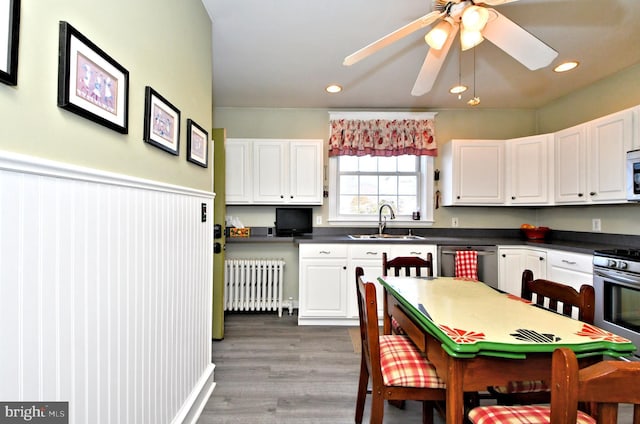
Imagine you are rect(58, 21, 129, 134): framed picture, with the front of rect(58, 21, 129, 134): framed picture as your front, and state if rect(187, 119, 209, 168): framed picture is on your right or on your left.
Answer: on your left

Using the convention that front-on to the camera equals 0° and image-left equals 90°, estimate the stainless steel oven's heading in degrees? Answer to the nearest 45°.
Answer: approximately 45°

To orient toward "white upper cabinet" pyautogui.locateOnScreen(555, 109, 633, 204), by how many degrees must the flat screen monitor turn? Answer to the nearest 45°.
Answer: approximately 45° to its left

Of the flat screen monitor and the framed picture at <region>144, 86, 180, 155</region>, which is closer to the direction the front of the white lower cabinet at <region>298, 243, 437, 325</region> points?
the framed picture

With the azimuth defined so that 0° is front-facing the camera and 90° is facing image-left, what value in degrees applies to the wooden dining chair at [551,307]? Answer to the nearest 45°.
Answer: approximately 45°

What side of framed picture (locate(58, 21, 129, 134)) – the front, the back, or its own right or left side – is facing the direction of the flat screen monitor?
left

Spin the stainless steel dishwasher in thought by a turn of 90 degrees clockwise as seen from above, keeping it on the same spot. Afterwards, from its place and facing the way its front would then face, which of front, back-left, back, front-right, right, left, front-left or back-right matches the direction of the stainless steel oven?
back-left

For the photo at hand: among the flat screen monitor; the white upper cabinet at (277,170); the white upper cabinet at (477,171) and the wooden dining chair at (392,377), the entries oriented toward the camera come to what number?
3

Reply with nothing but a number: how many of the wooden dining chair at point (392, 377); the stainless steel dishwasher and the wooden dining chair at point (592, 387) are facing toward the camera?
1

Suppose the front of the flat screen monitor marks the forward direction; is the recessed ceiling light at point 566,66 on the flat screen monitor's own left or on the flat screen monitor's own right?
on the flat screen monitor's own left

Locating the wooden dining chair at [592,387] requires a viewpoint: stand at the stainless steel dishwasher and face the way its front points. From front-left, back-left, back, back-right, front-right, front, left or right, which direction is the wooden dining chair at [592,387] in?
front

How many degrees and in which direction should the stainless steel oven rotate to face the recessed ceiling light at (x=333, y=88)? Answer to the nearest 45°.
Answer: approximately 45° to its right

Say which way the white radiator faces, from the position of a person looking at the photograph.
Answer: facing the viewer

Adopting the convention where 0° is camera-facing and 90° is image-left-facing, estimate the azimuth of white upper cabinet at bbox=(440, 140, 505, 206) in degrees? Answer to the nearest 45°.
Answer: approximately 0°

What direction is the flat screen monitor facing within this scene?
toward the camera

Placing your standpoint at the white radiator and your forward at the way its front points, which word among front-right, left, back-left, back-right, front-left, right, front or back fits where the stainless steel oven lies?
front-left

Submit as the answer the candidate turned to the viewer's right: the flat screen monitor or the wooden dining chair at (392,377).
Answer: the wooden dining chair
